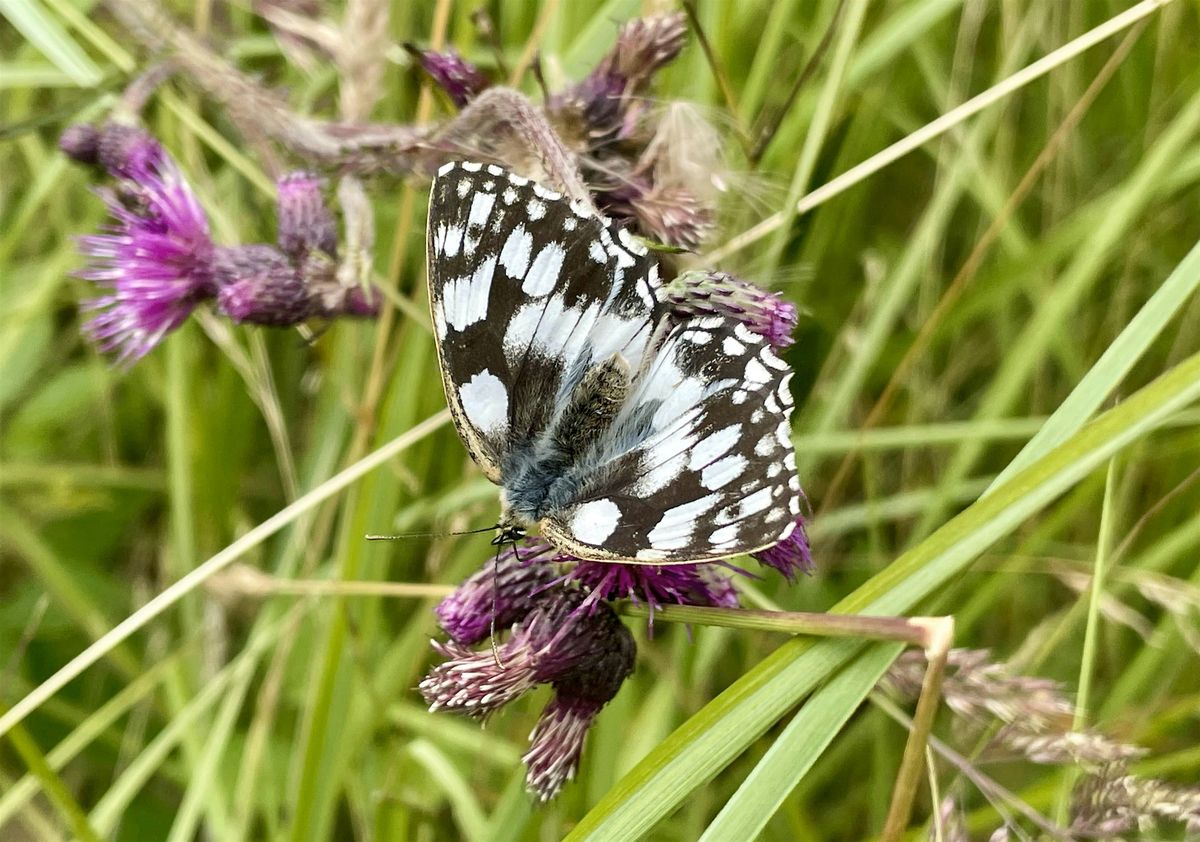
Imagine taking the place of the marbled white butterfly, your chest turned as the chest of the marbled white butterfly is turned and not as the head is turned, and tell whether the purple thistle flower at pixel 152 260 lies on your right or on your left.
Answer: on your right

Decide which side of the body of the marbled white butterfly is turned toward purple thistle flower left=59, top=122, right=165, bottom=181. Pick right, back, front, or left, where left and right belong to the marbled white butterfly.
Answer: right

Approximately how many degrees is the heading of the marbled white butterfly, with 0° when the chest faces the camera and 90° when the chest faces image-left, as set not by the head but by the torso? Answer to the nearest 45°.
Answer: approximately 45°
